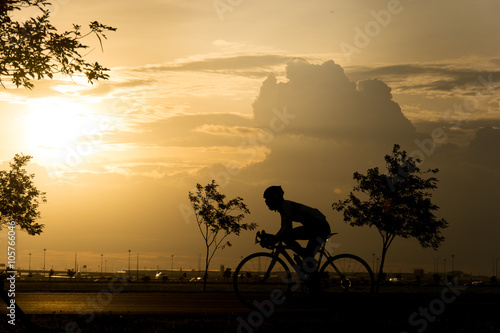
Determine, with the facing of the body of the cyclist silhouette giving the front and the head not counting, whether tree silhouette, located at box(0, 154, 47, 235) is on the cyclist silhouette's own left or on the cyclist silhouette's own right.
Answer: on the cyclist silhouette's own right

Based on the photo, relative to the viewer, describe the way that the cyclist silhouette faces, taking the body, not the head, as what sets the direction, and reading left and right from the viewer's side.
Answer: facing to the left of the viewer

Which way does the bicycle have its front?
to the viewer's left
